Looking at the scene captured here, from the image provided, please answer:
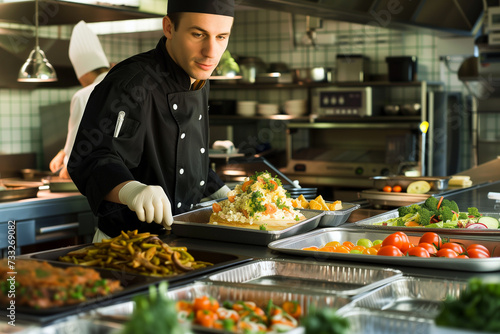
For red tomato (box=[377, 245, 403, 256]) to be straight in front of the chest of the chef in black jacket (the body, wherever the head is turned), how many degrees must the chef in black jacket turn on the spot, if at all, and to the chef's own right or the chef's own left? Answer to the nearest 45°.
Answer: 0° — they already face it

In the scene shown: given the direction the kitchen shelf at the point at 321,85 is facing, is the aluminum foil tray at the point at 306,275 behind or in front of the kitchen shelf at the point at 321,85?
in front

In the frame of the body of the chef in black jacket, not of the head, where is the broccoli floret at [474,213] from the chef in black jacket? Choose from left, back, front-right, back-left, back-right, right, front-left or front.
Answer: front-left

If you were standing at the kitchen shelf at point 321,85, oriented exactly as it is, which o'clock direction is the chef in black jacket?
The chef in black jacket is roughly at 12 o'clock from the kitchen shelf.

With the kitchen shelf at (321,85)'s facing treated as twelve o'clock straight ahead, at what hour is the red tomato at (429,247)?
The red tomato is roughly at 12 o'clock from the kitchen shelf.

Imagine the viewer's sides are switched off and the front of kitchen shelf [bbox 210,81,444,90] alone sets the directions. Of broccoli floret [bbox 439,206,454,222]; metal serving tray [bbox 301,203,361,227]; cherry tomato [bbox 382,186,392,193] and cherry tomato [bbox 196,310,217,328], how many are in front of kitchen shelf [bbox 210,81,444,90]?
4

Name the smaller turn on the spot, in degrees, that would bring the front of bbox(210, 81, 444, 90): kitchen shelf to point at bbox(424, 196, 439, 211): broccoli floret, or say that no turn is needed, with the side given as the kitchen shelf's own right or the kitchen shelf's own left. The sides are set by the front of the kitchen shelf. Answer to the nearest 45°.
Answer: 0° — it already faces it

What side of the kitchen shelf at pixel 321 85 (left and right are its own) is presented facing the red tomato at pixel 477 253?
front

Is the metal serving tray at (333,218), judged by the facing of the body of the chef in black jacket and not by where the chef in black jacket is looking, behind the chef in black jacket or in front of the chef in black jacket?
in front

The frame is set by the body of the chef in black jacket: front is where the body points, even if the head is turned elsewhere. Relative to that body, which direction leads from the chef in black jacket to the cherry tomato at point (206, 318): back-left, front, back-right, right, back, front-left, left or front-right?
front-right

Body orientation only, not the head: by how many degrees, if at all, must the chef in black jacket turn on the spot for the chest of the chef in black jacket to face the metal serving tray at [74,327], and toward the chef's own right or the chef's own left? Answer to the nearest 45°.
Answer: approximately 45° to the chef's own right

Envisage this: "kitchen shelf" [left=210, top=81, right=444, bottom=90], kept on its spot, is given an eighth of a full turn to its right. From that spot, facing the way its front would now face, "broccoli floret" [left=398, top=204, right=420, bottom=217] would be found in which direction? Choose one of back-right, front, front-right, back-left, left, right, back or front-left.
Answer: front-left

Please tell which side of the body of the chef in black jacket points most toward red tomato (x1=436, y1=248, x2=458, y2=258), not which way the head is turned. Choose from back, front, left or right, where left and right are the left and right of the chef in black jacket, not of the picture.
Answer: front

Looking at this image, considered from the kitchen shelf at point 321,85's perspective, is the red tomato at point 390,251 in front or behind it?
in front

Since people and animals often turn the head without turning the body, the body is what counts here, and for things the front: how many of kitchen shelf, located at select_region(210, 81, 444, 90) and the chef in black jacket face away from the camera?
0
